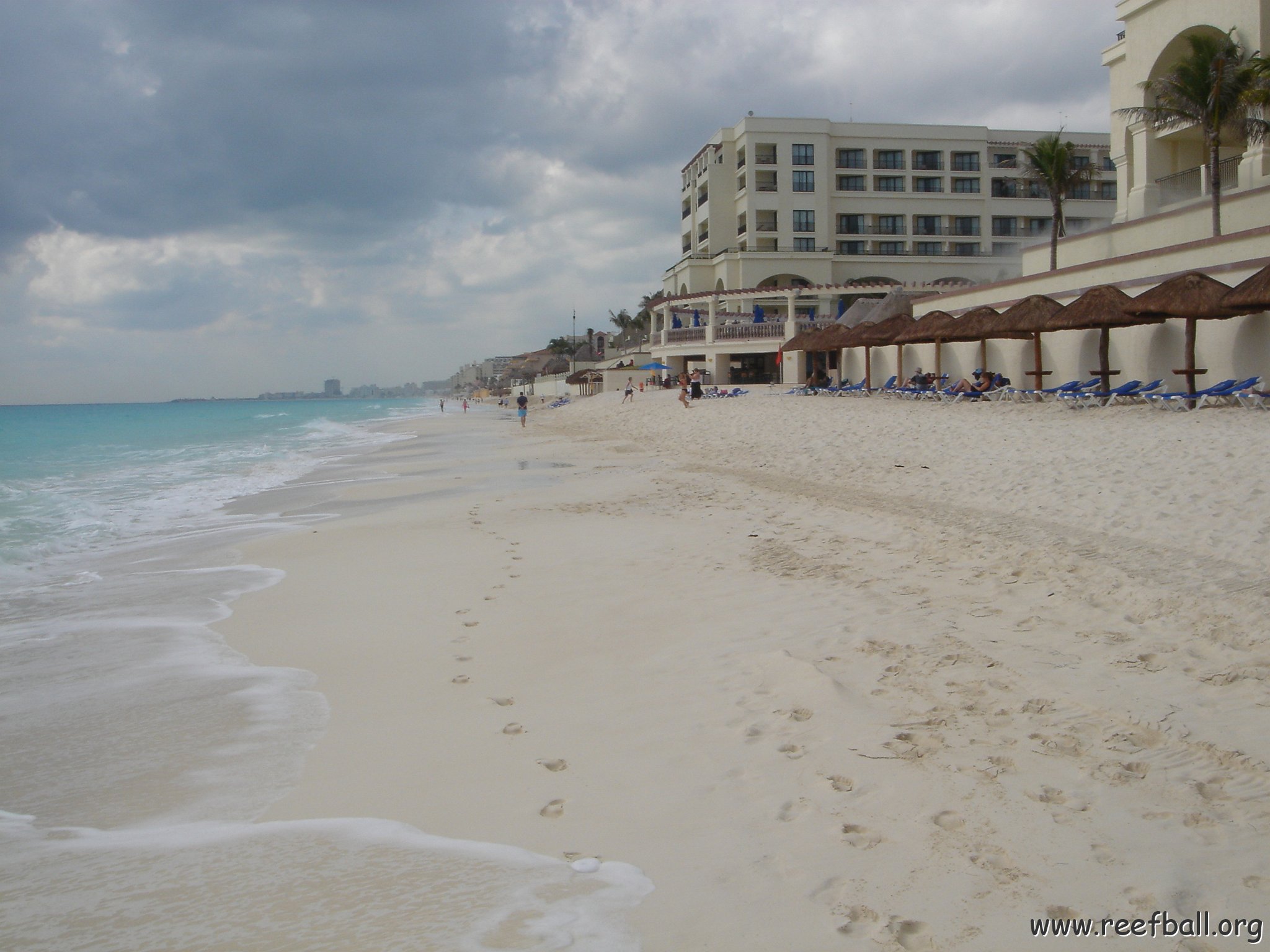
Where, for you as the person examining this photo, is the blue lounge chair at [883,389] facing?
facing to the left of the viewer

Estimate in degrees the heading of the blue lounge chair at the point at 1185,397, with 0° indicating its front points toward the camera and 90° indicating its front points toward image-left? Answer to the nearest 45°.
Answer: approximately 90°

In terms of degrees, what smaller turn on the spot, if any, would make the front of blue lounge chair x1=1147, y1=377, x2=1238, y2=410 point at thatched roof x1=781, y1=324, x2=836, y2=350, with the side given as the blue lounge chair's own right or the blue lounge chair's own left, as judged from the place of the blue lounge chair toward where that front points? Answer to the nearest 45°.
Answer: approximately 45° to the blue lounge chair's own right

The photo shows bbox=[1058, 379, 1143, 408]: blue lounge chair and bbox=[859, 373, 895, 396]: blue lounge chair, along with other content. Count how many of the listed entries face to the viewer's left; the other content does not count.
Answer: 2

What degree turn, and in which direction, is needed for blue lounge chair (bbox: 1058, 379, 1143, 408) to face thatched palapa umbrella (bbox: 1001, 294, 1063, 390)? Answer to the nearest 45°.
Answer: approximately 45° to its right

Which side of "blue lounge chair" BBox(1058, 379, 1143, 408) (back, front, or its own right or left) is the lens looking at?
left
